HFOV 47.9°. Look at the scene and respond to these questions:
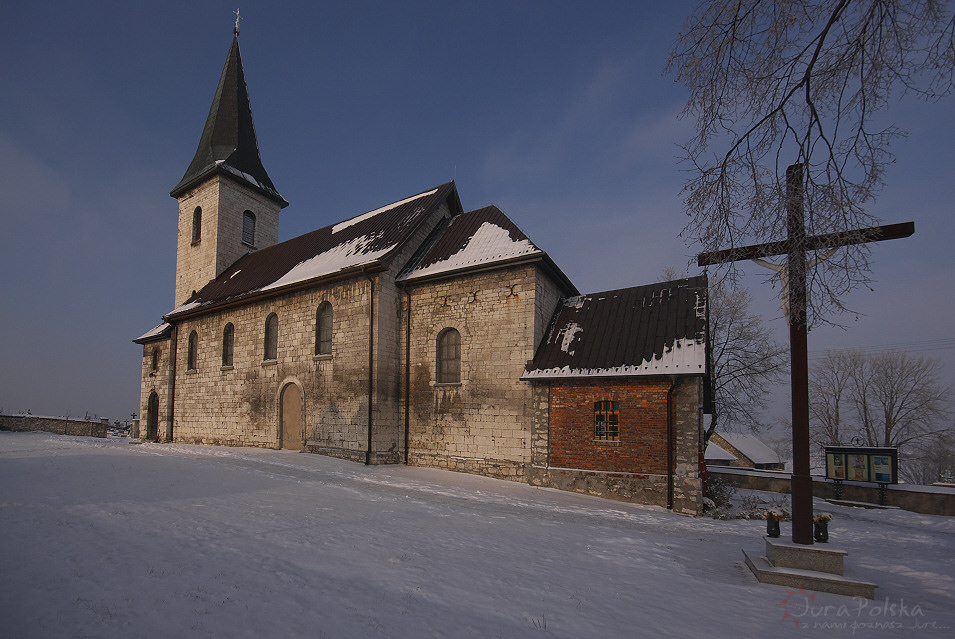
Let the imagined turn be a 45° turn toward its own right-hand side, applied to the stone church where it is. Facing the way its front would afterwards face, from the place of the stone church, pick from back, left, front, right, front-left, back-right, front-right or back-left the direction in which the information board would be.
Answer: right

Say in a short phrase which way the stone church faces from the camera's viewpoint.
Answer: facing away from the viewer and to the left of the viewer

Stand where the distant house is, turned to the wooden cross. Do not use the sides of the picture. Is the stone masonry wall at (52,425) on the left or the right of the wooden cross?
right

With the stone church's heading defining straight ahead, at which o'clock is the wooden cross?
The wooden cross is roughly at 7 o'clock from the stone church.

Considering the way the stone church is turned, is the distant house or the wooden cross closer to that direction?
the distant house

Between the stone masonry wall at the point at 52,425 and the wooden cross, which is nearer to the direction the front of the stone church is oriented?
the stone masonry wall

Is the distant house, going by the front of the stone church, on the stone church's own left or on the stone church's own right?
on the stone church's own right

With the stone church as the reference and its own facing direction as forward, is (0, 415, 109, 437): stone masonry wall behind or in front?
in front
